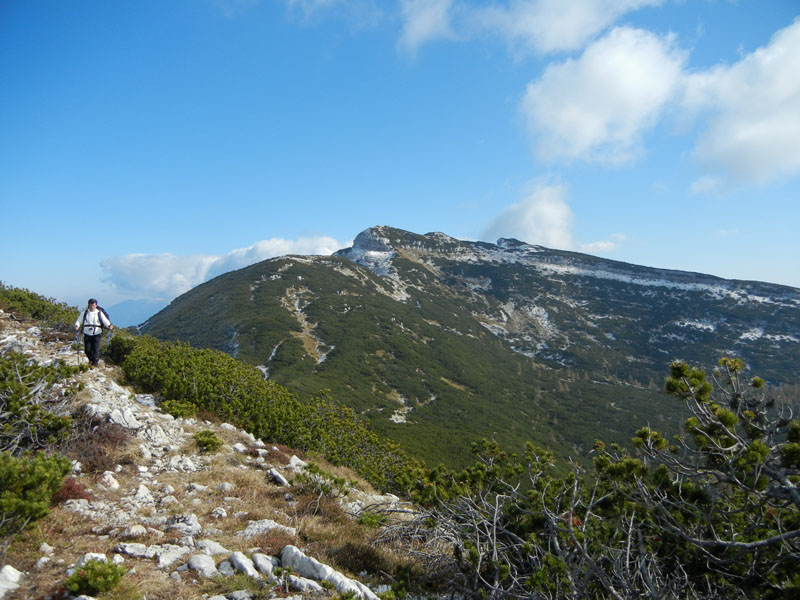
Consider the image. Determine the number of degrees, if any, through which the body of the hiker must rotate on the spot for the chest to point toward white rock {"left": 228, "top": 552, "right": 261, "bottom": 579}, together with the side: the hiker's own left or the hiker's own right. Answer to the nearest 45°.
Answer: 0° — they already face it

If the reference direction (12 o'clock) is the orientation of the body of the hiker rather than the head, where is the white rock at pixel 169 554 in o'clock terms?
The white rock is roughly at 12 o'clock from the hiker.

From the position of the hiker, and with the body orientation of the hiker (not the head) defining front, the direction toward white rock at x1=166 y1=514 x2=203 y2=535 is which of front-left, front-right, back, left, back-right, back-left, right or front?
front

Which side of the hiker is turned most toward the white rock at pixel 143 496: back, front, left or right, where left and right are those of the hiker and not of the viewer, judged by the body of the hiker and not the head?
front

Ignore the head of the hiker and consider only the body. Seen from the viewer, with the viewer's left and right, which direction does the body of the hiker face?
facing the viewer

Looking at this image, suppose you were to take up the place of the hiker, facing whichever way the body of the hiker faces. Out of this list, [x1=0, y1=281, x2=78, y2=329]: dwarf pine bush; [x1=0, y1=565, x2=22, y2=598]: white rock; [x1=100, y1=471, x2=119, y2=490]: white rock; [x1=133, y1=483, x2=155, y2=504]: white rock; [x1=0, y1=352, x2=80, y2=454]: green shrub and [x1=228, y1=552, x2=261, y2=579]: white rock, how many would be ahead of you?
5

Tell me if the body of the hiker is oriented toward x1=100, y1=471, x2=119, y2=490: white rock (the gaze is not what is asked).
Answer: yes

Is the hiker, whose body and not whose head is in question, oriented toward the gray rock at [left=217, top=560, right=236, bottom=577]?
yes

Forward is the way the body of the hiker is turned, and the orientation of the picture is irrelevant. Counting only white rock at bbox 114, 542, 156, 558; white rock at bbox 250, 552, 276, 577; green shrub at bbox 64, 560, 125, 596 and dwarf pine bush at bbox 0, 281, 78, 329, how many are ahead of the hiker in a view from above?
3

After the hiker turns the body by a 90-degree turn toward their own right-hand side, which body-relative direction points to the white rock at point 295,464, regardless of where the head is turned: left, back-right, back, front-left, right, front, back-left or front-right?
back-left

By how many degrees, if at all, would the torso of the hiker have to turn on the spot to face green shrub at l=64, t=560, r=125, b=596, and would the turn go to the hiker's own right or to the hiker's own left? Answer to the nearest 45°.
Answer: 0° — they already face it

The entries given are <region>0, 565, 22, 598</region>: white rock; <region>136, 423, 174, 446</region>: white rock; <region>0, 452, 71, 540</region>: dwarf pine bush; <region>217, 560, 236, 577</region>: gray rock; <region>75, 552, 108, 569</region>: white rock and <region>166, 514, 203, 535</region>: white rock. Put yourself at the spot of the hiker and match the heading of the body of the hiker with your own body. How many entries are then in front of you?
6

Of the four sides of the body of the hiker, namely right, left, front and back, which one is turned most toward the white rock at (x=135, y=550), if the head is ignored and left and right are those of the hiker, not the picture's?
front

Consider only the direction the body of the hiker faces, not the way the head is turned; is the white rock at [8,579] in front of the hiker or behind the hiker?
in front

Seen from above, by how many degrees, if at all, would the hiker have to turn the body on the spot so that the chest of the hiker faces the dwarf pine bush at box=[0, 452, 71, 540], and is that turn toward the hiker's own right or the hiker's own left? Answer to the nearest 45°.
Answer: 0° — they already face it

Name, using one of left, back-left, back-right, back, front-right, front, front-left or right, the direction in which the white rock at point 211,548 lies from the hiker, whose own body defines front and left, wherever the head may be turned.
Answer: front
